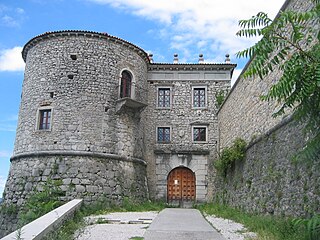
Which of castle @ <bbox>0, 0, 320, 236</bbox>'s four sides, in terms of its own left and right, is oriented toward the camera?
front
